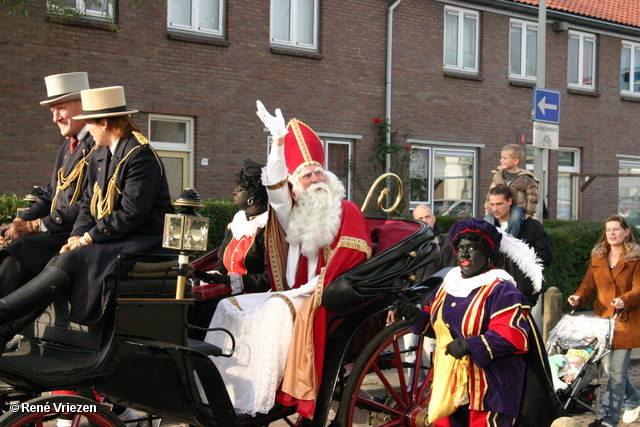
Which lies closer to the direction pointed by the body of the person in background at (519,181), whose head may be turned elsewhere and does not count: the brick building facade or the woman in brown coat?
the woman in brown coat

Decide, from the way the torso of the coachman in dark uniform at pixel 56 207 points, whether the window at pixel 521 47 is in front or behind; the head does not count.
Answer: behind

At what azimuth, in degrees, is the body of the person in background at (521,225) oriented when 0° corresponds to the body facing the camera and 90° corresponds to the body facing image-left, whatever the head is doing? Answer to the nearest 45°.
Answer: approximately 45°

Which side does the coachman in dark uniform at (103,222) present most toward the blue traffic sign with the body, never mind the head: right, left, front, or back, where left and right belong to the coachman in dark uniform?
back

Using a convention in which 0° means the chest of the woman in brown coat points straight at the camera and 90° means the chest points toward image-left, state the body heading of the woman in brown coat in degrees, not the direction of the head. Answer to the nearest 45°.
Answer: approximately 45°

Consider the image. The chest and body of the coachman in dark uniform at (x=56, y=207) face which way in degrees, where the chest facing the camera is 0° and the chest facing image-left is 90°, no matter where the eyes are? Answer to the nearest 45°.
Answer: approximately 45°
